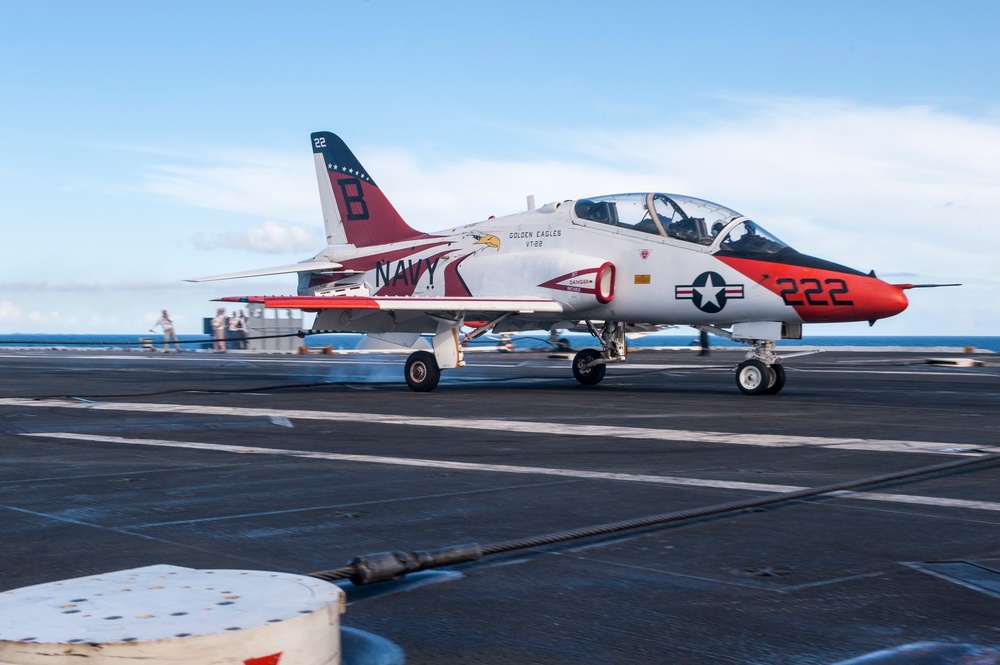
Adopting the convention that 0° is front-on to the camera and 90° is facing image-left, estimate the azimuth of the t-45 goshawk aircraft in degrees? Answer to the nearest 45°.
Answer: approximately 315°
